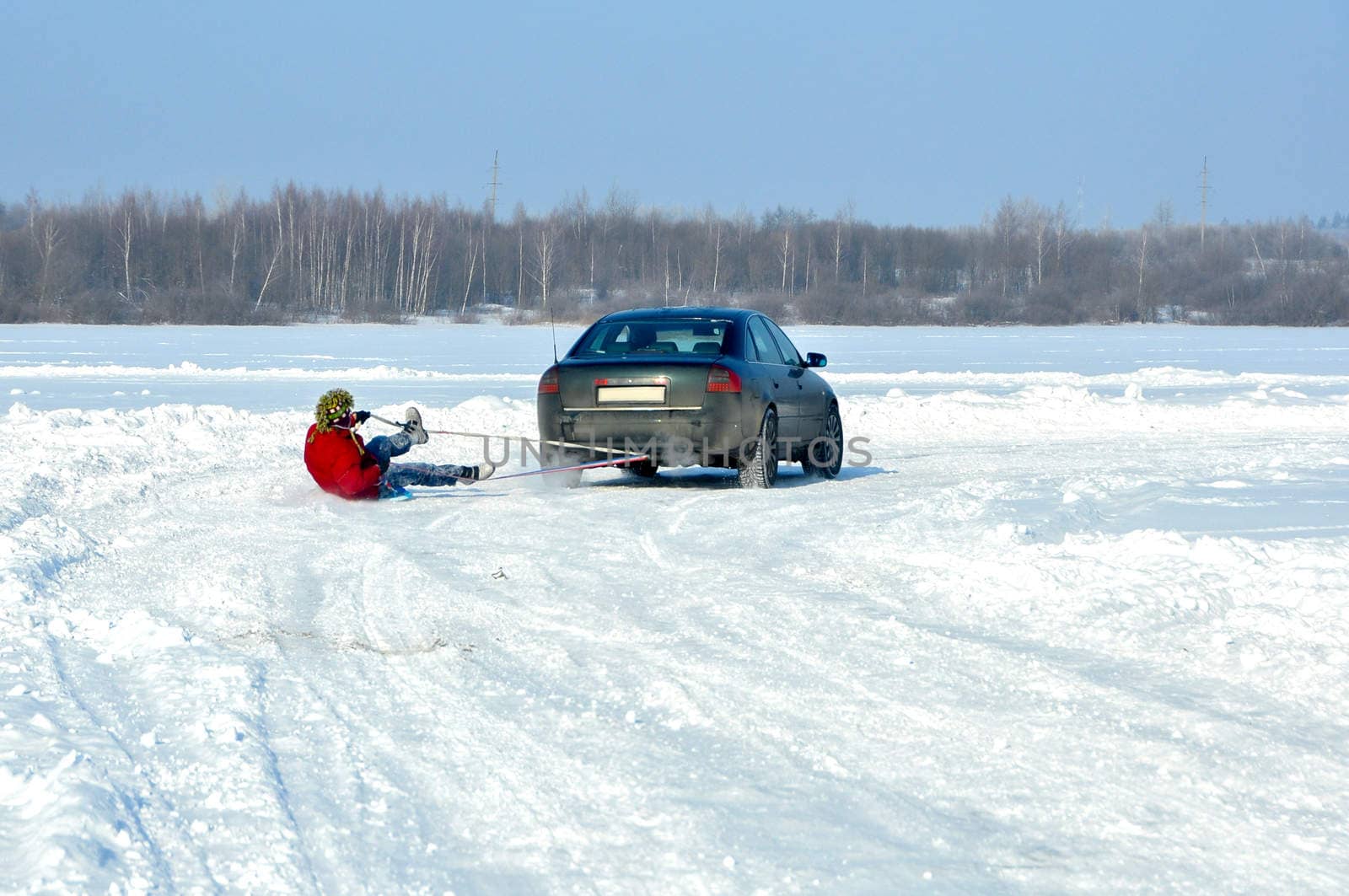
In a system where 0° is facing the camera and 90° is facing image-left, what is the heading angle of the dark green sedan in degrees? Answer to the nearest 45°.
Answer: approximately 225°

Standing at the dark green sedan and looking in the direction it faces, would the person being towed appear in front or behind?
behind
